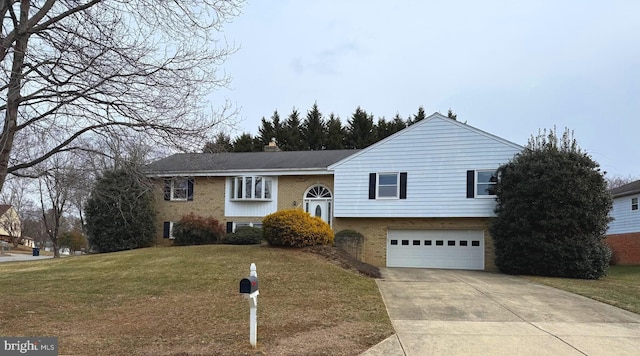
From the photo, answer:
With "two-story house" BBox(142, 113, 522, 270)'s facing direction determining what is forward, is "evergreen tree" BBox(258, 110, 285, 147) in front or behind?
behind

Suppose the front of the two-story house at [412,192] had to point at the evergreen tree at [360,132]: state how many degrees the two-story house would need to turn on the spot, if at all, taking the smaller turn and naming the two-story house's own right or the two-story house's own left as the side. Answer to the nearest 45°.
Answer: approximately 180°

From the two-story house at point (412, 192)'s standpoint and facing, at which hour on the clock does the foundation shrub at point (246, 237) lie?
The foundation shrub is roughly at 3 o'clock from the two-story house.

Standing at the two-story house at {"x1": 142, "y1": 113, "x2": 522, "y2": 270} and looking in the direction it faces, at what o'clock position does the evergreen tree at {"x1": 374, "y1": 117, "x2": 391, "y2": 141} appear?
The evergreen tree is roughly at 6 o'clock from the two-story house.

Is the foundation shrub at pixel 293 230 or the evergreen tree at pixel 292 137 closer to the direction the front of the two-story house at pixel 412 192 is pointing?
the foundation shrub

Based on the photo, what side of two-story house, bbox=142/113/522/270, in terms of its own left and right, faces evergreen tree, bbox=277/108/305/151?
back

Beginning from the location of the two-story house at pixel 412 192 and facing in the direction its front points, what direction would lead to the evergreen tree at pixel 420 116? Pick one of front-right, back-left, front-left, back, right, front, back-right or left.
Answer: back

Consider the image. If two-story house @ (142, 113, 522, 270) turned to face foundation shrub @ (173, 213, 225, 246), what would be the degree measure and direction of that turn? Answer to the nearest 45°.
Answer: approximately 90° to its right

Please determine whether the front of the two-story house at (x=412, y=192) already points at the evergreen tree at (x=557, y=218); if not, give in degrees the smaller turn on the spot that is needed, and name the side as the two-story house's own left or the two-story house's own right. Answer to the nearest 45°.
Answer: approximately 45° to the two-story house's own left

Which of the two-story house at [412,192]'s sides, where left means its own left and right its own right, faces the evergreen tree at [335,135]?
back

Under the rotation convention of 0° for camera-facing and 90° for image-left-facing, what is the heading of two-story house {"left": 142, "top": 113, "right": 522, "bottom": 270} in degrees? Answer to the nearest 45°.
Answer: approximately 0°

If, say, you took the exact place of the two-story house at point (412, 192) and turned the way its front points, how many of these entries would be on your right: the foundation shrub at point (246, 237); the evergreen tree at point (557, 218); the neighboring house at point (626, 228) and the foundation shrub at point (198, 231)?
2

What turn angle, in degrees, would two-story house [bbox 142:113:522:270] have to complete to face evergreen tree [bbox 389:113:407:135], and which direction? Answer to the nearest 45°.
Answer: approximately 180°
